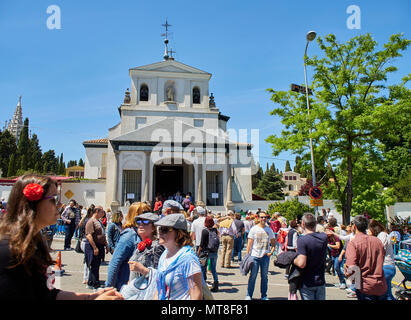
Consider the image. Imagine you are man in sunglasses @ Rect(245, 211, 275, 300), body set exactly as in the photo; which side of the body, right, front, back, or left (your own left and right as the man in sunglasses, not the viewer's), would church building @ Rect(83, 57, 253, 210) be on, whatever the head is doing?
back

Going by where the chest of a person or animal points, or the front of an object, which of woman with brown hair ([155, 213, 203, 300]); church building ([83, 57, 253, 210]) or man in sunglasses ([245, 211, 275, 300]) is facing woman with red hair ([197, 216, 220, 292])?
the church building

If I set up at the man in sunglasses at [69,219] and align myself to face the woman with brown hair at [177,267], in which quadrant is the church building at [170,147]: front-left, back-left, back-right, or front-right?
back-left

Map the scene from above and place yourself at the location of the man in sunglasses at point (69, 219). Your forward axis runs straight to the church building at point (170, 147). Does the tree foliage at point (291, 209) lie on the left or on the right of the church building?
right

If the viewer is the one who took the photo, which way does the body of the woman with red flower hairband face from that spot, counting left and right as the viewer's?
facing to the right of the viewer
